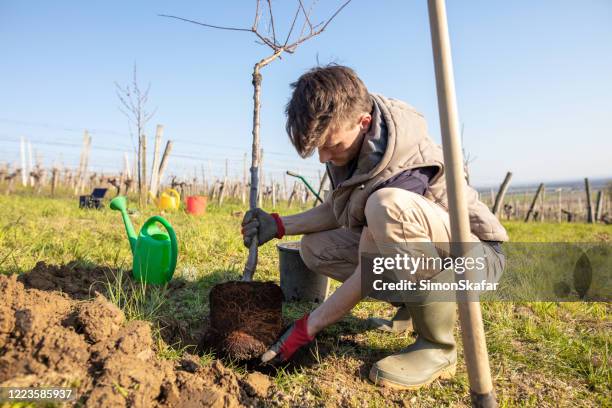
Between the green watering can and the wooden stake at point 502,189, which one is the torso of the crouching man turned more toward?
the green watering can

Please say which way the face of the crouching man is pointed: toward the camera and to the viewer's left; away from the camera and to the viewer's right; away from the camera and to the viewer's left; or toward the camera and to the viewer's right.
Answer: toward the camera and to the viewer's left

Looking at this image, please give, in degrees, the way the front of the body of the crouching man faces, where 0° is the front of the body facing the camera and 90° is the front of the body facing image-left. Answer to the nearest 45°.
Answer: approximately 45°

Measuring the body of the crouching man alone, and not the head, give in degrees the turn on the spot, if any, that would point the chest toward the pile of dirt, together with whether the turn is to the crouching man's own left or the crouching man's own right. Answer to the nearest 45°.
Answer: approximately 45° to the crouching man's own right

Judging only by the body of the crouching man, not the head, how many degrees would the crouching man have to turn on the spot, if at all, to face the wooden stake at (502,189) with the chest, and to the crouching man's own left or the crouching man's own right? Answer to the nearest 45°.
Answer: approximately 135° to the crouching man's own right

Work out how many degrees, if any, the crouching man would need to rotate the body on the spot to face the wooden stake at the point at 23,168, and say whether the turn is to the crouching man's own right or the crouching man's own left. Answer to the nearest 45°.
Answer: approximately 90° to the crouching man's own right
